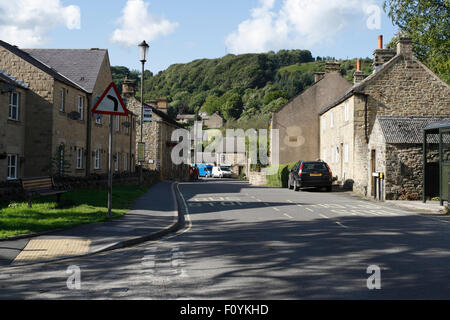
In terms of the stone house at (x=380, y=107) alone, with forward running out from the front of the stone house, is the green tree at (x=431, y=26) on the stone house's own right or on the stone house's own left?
on the stone house's own right

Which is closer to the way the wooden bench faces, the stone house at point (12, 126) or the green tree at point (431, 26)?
the green tree

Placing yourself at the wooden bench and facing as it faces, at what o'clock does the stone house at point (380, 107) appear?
The stone house is roughly at 10 o'clock from the wooden bench.

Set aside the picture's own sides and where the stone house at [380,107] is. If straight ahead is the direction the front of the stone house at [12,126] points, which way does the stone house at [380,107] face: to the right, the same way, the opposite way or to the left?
the opposite way

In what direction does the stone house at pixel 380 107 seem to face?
to the viewer's left

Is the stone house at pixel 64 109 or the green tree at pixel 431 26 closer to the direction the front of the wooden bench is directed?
the green tree

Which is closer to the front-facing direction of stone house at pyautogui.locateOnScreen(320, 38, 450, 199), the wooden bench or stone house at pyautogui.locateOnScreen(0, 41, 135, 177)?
the stone house

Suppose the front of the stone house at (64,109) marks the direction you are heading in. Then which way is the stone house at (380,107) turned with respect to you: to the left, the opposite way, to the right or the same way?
the opposite way

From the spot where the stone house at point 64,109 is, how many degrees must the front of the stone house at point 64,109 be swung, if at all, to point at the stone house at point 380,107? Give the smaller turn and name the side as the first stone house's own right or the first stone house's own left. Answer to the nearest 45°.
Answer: approximately 45° to the first stone house's own left

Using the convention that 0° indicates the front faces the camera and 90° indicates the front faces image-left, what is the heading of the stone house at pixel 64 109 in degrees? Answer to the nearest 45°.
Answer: approximately 315°
